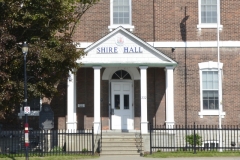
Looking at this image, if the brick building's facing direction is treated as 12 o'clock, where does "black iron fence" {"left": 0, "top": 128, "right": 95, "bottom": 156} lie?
The black iron fence is roughly at 2 o'clock from the brick building.

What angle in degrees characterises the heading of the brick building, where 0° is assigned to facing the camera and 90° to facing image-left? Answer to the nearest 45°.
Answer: approximately 0°
